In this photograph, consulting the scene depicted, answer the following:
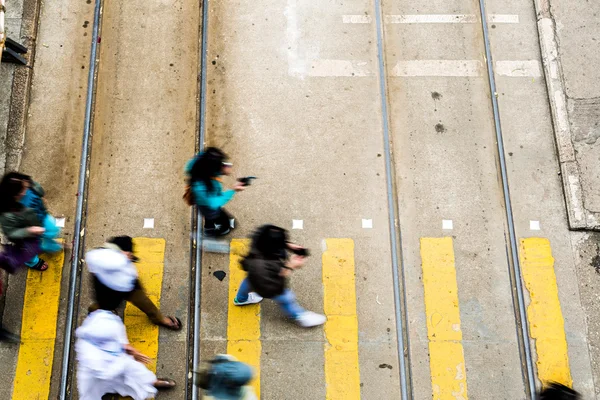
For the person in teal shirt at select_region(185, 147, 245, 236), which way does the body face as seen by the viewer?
to the viewer's right

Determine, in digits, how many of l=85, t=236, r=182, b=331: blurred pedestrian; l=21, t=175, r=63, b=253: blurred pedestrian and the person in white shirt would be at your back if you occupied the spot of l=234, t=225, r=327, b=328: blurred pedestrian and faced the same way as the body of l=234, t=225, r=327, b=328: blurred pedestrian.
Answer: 3

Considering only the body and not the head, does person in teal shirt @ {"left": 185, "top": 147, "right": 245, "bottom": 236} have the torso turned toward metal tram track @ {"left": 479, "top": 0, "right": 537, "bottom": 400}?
yes

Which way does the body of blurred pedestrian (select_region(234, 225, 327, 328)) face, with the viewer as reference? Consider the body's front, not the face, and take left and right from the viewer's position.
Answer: facing to the right of the viewer

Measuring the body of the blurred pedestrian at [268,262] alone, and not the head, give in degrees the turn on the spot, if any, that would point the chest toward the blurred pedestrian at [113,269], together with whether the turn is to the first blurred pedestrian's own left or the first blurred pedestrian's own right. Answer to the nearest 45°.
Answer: approximately 180°

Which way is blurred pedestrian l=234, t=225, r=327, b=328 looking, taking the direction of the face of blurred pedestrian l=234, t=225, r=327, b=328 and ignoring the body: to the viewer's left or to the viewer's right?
to the viewer's right
